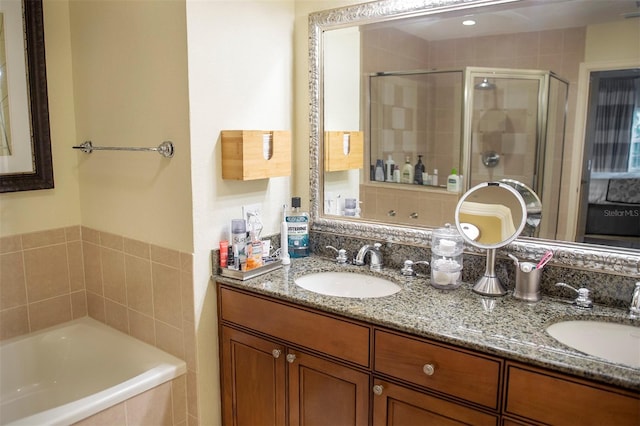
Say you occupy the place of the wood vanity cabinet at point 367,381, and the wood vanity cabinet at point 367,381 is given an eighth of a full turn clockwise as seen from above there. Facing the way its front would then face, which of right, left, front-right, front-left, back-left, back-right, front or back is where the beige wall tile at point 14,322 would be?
front

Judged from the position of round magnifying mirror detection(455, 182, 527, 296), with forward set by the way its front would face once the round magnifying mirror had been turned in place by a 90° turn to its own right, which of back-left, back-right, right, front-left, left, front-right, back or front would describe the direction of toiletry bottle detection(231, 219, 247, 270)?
front

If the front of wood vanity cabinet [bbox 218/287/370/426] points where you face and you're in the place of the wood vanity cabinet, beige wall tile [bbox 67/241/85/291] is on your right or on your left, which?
on your right

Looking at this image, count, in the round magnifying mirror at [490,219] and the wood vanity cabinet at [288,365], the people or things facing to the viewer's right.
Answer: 0

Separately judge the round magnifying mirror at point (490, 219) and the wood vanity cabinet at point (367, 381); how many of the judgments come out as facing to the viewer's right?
0

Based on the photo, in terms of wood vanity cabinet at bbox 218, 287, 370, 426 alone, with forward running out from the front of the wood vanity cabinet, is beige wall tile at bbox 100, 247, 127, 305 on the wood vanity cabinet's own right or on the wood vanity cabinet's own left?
on the wood vanity cabinet's own right

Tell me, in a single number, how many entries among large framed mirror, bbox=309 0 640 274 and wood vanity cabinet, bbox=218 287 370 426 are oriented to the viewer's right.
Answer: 0

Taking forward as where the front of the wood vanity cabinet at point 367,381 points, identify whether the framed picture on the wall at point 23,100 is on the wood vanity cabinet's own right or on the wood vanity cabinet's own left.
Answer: on the wood vanity cabinet's own right

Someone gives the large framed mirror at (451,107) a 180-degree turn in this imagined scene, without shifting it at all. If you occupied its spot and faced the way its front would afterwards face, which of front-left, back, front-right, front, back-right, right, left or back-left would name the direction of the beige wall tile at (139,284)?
back-left

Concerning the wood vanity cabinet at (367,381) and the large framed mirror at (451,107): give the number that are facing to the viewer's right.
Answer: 0

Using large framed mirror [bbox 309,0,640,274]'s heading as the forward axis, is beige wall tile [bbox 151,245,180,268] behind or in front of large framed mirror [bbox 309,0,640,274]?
in front

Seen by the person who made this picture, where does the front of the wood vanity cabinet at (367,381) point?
facing the viewer and to the left of the viewer

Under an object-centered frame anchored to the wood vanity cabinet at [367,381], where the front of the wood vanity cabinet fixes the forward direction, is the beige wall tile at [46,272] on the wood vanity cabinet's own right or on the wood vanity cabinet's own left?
on the wood vanity cabinet's own right

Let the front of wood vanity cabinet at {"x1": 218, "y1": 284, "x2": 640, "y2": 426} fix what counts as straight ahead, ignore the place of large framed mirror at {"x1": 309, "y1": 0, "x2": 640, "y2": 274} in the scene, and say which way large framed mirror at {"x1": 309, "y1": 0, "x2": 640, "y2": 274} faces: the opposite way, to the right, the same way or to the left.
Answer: the same way

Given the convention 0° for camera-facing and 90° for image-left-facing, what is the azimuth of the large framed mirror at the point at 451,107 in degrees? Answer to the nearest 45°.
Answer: approximately 45°

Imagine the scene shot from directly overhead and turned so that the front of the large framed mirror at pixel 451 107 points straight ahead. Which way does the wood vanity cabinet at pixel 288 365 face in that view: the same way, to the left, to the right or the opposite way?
the same way

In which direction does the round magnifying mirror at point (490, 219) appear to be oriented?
toward the camera
